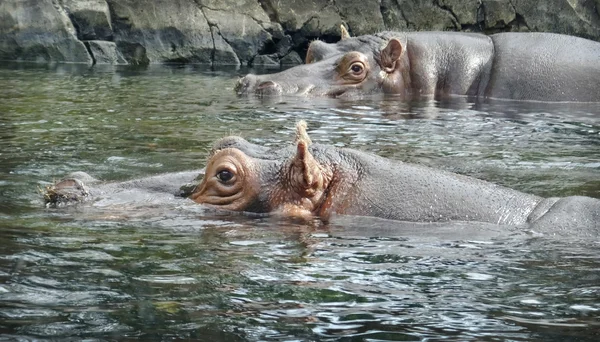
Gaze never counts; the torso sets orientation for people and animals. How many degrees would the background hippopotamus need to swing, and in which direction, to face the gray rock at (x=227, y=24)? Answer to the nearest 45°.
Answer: approximately 45° to its right

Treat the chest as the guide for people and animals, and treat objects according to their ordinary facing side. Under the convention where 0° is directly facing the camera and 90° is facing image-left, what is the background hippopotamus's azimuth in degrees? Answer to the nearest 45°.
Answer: approximately 90°

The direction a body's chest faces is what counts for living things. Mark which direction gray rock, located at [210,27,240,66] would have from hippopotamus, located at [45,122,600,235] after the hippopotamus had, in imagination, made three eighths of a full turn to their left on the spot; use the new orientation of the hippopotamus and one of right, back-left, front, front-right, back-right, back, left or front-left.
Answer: back-left

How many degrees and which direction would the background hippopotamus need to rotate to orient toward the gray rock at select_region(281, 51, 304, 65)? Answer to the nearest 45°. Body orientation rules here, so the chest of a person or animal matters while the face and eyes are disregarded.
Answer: approximately 45° to its right

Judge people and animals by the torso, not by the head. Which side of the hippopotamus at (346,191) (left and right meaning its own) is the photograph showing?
left

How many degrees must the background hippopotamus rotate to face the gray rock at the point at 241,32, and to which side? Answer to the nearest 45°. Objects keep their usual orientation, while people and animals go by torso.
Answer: approximately 45° to its right

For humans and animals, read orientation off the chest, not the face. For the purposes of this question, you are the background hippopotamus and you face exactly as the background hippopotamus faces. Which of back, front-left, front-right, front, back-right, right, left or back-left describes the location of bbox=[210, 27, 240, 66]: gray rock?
front-right

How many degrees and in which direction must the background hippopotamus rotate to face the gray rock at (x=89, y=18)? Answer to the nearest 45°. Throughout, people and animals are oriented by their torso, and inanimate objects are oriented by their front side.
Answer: approximately 45° to its right

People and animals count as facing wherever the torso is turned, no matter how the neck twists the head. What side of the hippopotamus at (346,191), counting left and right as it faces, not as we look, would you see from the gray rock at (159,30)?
right

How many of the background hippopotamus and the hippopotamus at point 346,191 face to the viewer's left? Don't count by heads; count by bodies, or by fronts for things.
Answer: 2

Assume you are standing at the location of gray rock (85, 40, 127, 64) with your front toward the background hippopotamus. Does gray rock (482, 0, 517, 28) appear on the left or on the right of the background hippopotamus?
left
